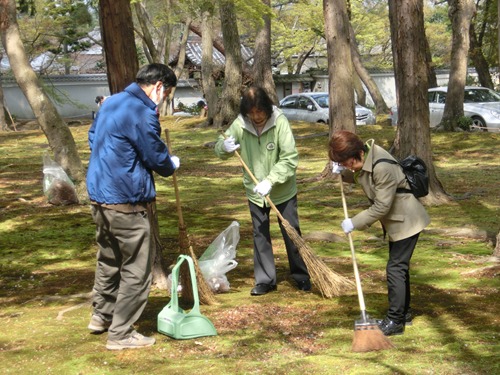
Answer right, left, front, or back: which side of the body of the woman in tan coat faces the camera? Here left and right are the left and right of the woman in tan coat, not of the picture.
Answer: left

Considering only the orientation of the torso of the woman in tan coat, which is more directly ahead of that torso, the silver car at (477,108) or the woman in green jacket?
the woman in green jacket

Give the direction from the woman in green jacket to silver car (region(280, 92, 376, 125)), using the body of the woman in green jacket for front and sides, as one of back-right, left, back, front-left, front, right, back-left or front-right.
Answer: back

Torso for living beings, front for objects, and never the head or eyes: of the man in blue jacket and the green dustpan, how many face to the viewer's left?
0

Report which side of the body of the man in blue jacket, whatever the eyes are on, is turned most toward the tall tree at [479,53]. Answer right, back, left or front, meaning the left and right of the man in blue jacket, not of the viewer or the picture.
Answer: front

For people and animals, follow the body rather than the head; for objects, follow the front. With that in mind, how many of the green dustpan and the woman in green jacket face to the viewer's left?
0

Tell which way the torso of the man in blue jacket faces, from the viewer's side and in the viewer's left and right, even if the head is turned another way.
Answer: facing away from the viewer and to the right of the viewer

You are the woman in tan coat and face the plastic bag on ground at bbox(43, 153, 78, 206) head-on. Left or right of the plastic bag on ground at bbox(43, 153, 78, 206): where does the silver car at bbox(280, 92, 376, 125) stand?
right

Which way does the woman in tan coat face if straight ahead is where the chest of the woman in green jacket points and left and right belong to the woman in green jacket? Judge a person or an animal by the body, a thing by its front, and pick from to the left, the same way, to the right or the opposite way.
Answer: to the right
